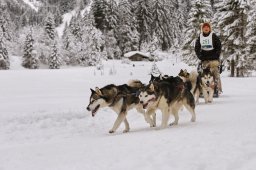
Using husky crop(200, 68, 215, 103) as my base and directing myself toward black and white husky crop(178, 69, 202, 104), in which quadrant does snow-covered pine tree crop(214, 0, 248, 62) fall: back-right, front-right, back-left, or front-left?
back-right

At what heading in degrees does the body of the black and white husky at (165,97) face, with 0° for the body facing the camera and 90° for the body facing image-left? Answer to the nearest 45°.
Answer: approximately 45°

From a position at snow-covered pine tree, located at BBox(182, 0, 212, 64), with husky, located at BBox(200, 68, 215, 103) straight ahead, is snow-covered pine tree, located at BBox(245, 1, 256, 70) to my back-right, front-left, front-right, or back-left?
front-left

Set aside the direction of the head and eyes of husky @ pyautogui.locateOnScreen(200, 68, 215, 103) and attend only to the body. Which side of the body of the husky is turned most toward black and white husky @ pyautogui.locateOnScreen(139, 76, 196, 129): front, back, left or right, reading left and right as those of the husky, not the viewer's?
front

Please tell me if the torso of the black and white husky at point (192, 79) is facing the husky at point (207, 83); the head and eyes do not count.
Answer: no

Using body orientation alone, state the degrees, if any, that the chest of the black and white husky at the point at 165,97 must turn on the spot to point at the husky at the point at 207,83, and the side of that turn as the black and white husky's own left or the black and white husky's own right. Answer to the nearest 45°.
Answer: approximately 135° to the black and white husky's own right

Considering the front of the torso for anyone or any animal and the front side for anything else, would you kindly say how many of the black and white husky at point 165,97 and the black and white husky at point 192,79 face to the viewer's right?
0

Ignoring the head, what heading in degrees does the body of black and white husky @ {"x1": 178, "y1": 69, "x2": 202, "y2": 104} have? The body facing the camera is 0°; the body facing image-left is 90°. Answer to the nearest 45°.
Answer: approximately 45°

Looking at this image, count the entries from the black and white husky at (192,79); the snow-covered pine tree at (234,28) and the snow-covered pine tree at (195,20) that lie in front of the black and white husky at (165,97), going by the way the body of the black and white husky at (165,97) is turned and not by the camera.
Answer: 0

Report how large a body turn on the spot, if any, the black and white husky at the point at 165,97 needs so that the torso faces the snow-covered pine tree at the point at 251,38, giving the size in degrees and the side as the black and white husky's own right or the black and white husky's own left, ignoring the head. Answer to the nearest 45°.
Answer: approximately 135° to the black and white husky's own right

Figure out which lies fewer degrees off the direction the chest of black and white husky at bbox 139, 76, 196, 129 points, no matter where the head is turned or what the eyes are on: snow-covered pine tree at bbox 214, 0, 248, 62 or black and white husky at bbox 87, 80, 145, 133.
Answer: the black and white husky

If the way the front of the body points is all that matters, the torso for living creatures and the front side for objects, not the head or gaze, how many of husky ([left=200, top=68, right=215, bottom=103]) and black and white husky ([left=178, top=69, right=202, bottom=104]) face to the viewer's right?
0

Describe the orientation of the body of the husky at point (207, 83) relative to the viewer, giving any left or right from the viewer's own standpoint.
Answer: facing the viewer

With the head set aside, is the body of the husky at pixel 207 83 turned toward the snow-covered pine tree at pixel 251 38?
no

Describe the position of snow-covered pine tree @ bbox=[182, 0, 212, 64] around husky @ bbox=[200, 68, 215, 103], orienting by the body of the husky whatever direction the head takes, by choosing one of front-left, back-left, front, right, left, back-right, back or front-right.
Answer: back

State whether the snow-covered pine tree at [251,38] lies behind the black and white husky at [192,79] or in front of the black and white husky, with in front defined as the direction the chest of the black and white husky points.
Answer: behind

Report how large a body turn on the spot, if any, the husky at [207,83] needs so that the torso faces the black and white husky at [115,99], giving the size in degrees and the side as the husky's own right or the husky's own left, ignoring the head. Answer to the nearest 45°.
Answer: approximately 45° to the husky's own right

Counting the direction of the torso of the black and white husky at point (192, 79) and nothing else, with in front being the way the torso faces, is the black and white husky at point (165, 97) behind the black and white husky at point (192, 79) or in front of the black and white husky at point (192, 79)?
in front
